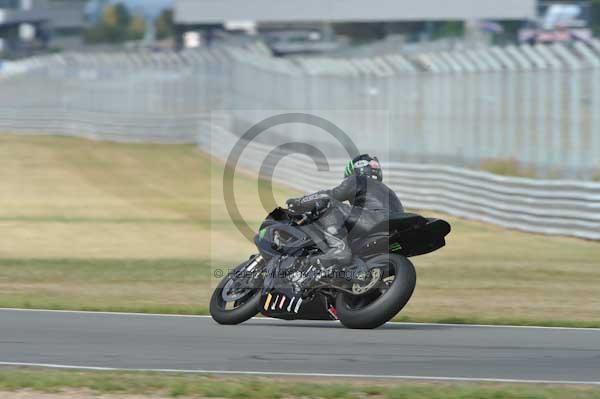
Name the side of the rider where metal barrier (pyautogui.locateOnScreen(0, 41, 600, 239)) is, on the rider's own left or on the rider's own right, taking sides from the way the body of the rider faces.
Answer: on the rider's own right

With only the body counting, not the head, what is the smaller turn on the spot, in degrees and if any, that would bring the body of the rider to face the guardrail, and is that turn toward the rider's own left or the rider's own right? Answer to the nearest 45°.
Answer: approximately 45° to the rider's own right

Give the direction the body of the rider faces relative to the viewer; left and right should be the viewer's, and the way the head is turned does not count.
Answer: facing away from the viewer and to the left of the viewer

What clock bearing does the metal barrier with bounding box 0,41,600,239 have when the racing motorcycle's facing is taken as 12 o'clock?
The metal barrier is roughly at 2 o'clock from the racing motorcycle.

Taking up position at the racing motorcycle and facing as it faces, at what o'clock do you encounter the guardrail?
The guardrail is roughly at 2 o'clock from the racing motorcycle.

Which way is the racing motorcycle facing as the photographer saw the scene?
facing away from the viewer and to the left of the viewer
